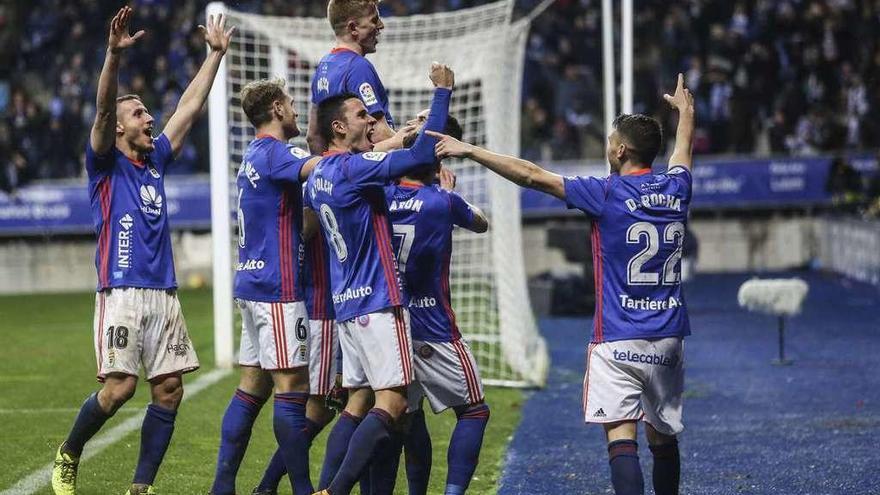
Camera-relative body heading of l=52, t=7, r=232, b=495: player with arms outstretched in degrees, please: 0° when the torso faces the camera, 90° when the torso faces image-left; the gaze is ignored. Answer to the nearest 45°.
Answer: approximately 315°

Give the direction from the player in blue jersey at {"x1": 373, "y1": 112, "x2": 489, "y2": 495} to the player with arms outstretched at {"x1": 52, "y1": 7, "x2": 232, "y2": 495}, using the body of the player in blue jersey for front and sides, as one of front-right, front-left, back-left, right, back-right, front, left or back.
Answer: back-left

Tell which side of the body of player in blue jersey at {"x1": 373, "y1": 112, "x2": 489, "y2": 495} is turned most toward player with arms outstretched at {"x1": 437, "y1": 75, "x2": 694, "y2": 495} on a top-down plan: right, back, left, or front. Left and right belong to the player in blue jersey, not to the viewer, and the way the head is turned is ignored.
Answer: right

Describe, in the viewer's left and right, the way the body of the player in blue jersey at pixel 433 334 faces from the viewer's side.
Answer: facing away from the viewer and to the right of the viewer

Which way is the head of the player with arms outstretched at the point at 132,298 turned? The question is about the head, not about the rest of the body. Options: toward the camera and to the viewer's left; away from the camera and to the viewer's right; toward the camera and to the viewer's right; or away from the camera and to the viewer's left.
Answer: toward the camera and to the viewer's right
